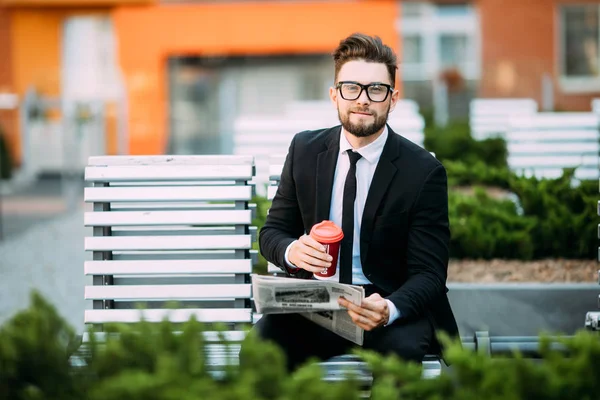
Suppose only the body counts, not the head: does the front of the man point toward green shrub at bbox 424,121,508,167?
no

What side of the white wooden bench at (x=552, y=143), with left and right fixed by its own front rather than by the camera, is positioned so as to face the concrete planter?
front

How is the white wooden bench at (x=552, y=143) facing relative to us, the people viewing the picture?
facing the viewer

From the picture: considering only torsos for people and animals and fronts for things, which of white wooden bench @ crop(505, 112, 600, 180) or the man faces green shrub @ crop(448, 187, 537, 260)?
the white wooden bench

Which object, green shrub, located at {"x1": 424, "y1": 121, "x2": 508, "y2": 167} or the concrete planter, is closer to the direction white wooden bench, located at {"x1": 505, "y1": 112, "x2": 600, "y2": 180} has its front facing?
the concrete planter

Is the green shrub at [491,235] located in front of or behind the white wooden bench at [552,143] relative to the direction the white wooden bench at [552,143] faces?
in front

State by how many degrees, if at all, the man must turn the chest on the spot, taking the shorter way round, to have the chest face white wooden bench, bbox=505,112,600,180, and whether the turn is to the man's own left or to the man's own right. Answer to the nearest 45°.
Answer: approximately 180°

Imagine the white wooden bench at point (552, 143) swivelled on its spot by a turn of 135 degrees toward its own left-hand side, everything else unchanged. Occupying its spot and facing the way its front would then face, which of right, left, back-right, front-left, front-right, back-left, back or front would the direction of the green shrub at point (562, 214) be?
back-right

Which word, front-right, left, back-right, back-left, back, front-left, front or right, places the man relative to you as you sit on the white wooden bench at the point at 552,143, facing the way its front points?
front

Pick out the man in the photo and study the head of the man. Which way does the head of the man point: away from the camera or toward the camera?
toward the camera

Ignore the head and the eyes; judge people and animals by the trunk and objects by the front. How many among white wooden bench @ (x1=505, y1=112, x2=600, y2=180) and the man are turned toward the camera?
2

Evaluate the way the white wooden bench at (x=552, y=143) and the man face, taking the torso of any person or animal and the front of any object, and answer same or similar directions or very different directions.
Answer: same or similar directions

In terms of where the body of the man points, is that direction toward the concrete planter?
no

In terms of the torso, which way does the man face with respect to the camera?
toward the camera
